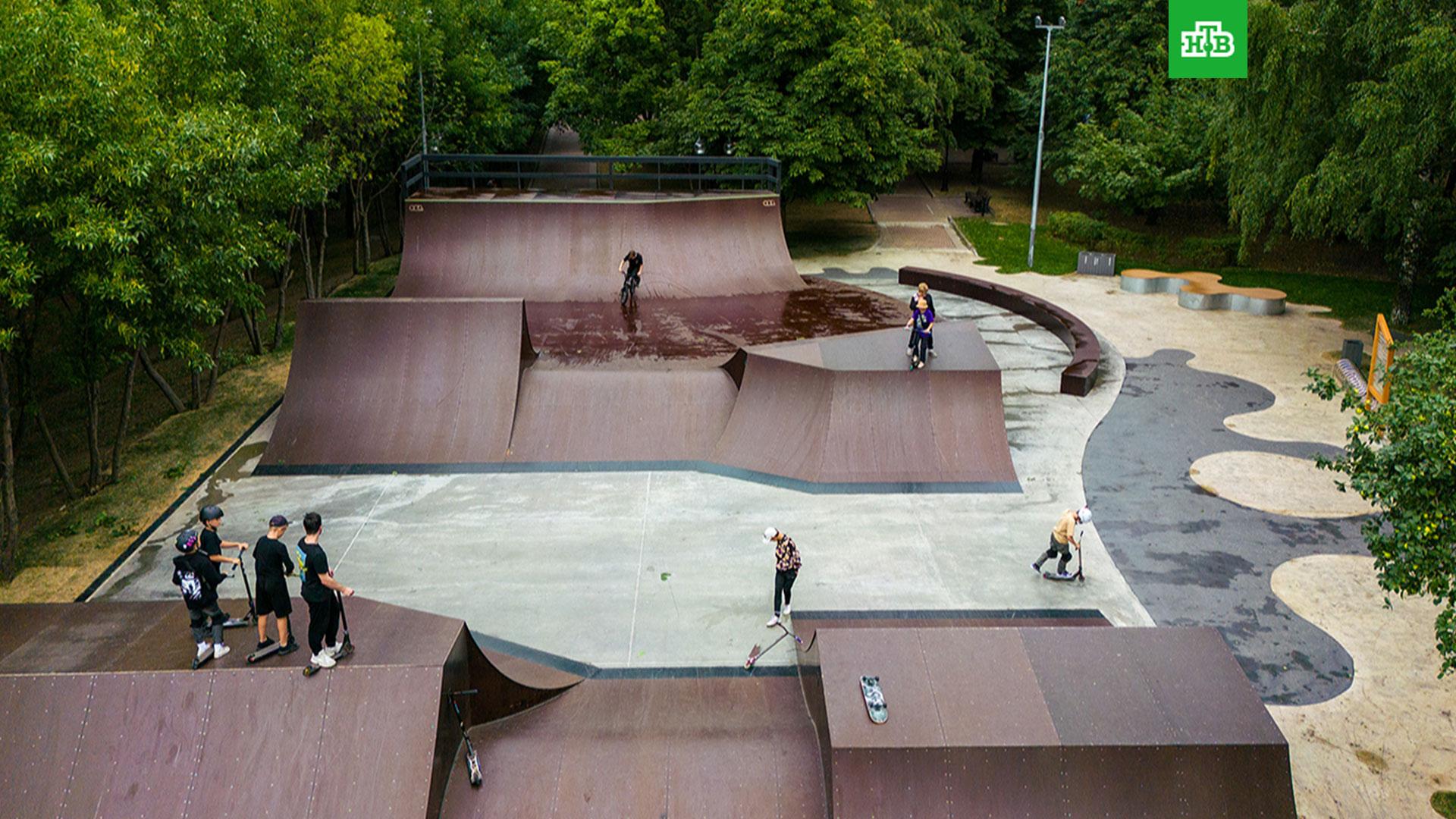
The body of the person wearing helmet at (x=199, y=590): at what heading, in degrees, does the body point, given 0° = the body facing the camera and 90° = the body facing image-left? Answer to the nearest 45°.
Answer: approximately 225°

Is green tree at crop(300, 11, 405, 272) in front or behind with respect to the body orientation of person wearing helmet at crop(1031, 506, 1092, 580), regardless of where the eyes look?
behind

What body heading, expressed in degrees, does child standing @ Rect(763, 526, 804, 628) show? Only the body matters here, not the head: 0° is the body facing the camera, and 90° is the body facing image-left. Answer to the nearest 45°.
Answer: approximately 45°

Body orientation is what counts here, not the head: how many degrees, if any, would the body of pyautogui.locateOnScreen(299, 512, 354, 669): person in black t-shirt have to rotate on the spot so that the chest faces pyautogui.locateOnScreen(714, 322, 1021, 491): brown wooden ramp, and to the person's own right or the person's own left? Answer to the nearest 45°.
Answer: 0° — they already face it

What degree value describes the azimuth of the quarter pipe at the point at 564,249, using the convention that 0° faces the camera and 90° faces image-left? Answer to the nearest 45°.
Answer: approximately 0°

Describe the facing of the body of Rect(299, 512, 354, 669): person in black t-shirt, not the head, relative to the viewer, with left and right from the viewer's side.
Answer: facing away from the viewer and to the right of the viewer

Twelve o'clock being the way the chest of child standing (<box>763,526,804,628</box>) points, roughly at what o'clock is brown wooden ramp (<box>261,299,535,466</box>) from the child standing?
The brown wooden ramp is roughly at 3 o'clock from the child standing.

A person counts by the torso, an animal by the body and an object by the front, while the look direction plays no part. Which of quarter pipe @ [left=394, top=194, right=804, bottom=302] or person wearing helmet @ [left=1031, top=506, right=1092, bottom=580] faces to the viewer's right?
the person wearing helmet

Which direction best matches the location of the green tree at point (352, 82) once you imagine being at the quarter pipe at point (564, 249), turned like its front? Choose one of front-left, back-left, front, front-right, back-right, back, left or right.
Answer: right
